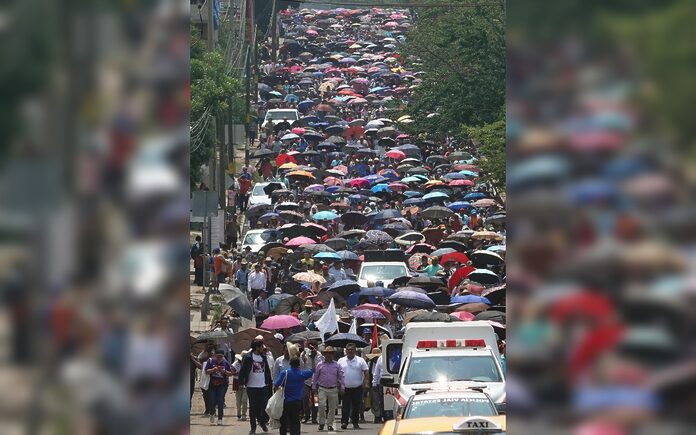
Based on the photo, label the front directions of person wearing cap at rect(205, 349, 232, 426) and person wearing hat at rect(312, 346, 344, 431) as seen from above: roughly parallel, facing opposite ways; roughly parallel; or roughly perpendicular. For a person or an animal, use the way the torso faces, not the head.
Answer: roughly parallel

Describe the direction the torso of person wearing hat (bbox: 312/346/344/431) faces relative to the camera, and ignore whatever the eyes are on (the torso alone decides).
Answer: toward the camera

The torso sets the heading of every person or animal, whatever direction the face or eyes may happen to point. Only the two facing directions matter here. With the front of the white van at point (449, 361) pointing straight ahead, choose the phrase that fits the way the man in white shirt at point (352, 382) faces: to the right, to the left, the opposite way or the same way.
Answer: the same way

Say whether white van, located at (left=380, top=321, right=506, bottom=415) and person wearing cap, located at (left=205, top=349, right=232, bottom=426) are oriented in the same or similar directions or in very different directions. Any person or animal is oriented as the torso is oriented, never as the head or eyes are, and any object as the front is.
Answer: same or similar directions

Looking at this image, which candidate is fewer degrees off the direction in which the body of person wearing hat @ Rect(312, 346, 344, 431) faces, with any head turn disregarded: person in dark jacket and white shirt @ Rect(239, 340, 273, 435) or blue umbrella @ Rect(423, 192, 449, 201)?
the person in dark jacket and white shirt

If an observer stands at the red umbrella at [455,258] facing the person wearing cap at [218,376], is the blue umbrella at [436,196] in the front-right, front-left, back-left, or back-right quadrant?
back-right

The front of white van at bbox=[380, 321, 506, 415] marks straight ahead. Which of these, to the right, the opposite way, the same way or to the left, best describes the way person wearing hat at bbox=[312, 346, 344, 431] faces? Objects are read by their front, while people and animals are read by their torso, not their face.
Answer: the same way

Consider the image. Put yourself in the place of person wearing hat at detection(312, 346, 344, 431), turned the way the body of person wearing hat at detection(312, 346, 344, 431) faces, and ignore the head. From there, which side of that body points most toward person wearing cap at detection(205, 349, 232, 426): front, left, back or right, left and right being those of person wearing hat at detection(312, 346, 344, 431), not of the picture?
right

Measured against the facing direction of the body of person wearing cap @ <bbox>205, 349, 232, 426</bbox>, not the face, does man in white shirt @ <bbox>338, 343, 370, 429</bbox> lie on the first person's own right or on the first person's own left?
on the first person's own left

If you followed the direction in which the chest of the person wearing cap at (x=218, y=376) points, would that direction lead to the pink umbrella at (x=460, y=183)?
no

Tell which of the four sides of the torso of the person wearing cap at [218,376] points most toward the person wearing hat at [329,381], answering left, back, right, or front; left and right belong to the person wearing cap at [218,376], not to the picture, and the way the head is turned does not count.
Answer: left

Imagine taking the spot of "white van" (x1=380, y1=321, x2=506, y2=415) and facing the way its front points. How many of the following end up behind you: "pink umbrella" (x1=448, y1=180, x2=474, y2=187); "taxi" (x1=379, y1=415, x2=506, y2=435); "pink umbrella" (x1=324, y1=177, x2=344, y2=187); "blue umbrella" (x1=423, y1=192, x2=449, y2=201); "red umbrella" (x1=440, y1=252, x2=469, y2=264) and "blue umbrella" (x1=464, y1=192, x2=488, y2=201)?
5

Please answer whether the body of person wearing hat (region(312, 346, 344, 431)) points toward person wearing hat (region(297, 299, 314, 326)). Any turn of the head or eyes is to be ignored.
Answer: no

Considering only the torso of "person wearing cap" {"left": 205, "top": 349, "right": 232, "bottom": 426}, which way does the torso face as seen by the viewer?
toward the camera

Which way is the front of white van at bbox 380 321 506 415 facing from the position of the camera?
facing the viewer

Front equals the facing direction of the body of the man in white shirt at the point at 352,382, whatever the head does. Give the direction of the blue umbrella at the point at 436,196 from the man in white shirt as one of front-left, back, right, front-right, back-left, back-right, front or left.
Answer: back
